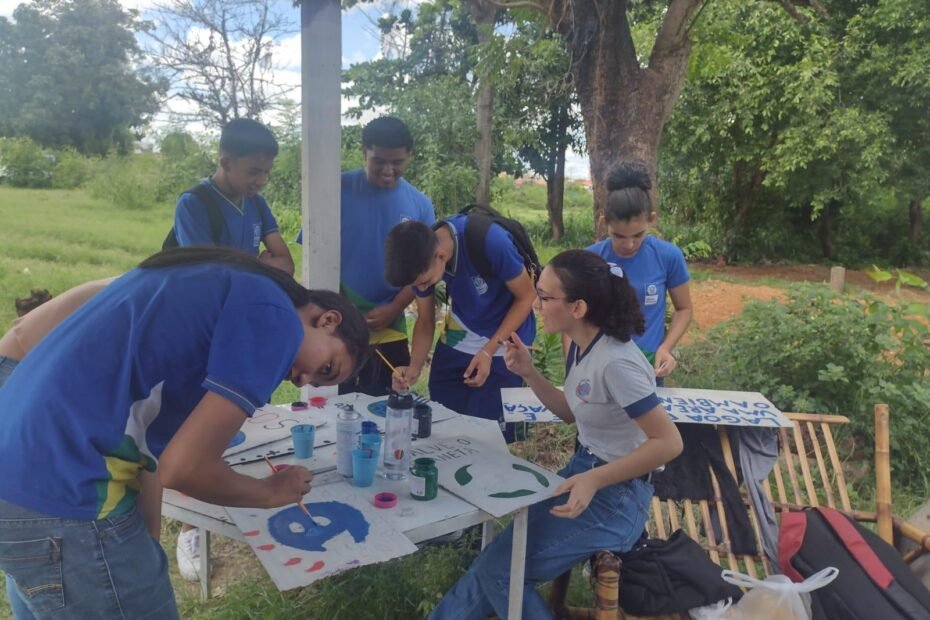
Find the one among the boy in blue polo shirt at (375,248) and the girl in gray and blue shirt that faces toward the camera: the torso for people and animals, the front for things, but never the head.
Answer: the boy in blue polo shirt

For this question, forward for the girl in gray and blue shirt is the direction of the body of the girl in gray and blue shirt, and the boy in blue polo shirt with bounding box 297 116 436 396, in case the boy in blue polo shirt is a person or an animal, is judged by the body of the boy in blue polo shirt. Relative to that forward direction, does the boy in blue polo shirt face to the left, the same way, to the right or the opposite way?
to the left

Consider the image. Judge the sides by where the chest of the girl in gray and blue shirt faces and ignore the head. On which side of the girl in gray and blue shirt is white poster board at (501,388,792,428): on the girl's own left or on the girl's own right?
on the girl's own right

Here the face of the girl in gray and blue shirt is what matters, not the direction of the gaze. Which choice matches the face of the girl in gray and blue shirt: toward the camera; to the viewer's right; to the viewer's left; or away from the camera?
to the viewer's left

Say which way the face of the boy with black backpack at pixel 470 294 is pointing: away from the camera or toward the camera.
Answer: toward the camera

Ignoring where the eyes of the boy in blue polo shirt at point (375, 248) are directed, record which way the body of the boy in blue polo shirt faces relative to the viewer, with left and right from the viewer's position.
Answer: facing the viewer

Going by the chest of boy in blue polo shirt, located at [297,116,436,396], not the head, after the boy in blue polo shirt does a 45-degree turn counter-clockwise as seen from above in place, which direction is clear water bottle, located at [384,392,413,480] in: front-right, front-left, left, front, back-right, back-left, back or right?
front-right
